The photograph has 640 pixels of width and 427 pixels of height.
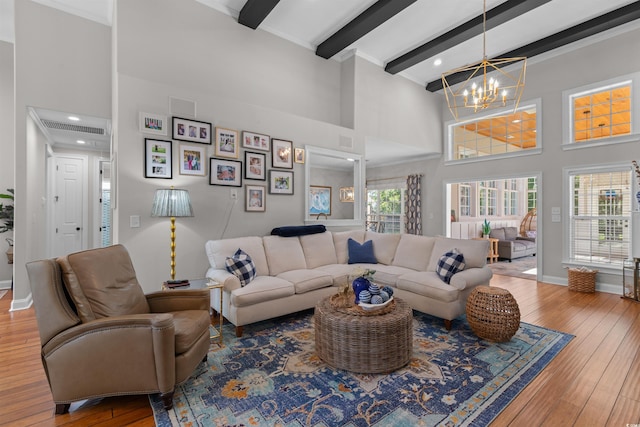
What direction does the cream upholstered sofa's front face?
toward the camera

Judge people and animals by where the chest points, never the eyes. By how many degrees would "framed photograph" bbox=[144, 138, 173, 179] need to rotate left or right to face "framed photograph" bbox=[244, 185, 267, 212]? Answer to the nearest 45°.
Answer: approximately 45° to its left

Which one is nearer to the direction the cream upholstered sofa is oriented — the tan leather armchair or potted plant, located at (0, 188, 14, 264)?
the tan leather armchair

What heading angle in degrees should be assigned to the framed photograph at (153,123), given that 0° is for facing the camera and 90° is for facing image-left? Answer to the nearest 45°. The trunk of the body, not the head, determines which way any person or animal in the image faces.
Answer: approximately 315°

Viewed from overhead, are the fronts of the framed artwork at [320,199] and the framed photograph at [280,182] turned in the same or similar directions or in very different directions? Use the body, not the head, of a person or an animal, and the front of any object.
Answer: same or similar directions

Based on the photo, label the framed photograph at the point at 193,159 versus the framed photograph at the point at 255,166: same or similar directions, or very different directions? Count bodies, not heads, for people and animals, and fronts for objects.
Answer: same or similar directions

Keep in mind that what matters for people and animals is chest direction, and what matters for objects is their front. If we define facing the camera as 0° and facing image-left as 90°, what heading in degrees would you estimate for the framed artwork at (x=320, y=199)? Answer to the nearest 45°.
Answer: approximately 315°

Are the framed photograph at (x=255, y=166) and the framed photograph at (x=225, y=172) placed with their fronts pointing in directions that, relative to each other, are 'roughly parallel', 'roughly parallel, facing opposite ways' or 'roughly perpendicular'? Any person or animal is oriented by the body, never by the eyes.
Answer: roughly parallel

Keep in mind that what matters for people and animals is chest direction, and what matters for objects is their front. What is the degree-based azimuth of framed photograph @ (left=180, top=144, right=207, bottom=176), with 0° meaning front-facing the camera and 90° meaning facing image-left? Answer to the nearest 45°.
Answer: approximately 315°

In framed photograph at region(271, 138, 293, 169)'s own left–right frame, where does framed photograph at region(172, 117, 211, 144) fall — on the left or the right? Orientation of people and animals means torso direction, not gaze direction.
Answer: on its right

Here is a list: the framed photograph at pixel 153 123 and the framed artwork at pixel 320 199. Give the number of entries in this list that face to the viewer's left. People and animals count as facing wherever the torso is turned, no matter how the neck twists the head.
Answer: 0

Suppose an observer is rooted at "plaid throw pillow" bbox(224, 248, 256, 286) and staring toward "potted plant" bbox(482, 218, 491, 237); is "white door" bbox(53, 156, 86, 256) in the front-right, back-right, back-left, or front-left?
back-left

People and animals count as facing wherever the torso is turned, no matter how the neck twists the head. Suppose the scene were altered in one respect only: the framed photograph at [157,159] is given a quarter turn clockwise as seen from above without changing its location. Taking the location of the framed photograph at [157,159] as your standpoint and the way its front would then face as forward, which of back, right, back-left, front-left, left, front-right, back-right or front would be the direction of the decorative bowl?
left

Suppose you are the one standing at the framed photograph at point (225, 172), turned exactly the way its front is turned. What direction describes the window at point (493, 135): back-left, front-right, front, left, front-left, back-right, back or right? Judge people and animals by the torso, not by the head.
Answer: front-left
